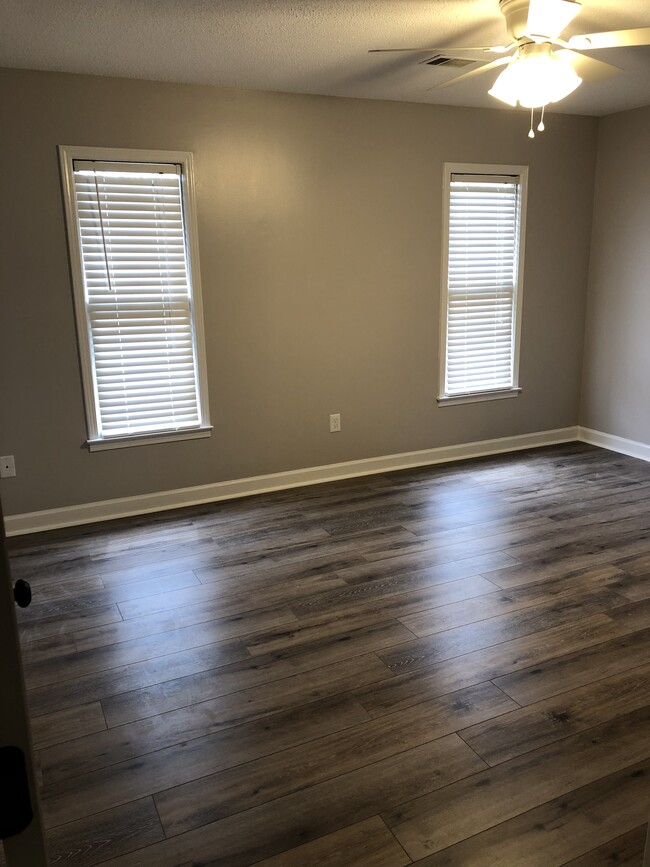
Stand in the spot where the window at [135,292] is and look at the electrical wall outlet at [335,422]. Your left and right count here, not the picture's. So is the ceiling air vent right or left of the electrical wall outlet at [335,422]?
right

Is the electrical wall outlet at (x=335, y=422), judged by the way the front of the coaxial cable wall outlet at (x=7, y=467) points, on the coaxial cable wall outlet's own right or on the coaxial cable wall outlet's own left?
on the coaxial cable wall outlet's own left

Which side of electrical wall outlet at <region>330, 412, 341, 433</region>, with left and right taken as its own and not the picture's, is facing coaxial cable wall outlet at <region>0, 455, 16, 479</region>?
right

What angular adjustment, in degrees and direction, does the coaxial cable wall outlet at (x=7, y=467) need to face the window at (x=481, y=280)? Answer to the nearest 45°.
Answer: approximately 90° to its left

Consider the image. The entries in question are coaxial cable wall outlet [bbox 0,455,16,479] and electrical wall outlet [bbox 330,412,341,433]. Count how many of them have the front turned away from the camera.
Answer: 0

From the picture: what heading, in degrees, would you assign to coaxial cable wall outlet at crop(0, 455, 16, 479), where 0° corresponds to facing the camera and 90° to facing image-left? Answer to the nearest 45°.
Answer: approximately 0°

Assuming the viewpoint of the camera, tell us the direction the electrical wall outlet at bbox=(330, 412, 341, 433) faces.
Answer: facing the viewer and to the right of the viewer

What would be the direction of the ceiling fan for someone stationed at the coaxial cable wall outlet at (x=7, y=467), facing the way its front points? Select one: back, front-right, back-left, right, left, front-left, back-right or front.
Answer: front-left
